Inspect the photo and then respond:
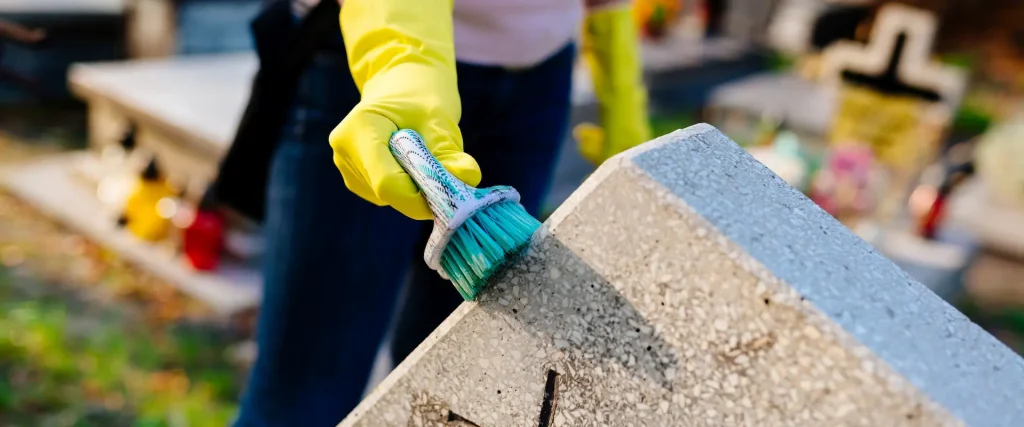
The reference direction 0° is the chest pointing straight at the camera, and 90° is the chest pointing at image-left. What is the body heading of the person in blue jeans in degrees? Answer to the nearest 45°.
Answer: approximately 315°
